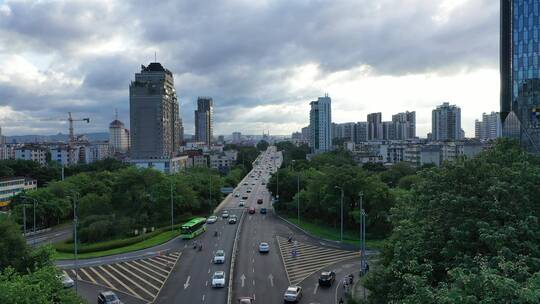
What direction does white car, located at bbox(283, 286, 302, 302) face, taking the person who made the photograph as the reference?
facing away from the viewer and to the right of the viewer

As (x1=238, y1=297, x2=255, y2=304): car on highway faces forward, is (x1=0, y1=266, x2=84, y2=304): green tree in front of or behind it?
behind

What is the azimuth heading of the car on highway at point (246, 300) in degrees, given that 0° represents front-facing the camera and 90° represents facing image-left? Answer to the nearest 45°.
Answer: approximately 180°

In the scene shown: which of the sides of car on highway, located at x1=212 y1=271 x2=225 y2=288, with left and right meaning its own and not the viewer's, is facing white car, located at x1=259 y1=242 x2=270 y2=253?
back

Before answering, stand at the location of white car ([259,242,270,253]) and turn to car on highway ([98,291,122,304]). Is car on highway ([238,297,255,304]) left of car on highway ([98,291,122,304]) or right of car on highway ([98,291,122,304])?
left

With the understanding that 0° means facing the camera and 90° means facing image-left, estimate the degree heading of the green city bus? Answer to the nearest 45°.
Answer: approximately 45°

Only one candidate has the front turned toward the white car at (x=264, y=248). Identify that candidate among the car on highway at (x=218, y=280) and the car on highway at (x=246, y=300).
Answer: the car on highway at (x=246, y=300)

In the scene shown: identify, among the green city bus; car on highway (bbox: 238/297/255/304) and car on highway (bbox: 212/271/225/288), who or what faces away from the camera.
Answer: car on highway (bbox: 238/297/255/304)

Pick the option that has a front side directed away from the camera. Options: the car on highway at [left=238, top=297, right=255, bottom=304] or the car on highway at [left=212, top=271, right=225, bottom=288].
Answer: the car on highway at [left=238, top=297, right=255, bottom=304]

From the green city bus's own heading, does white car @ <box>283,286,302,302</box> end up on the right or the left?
on its left
